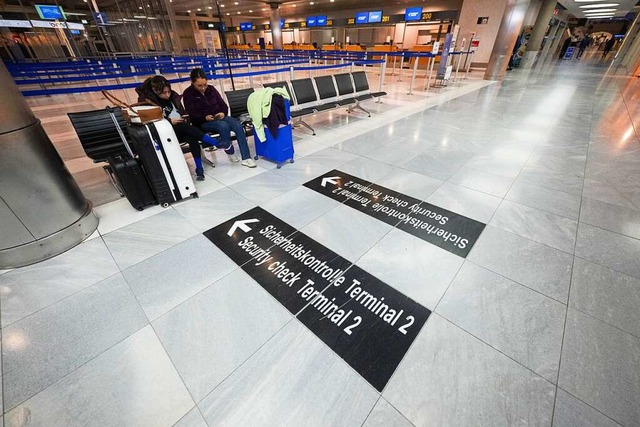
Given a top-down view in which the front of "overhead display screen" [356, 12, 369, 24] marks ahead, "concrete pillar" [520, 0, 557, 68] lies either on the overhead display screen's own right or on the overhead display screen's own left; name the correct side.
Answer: on the overhead display screen's own left

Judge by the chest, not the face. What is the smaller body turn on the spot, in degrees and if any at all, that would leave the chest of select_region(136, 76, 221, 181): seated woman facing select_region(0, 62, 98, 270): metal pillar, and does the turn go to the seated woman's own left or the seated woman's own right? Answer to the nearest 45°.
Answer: approximately 90° to the seated woman's own right

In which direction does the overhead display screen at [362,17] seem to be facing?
toward the camera

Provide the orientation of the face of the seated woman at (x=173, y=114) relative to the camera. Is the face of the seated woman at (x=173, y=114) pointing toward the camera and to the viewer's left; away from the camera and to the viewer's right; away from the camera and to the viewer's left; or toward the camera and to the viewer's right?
toward the camera and to the viewer's right

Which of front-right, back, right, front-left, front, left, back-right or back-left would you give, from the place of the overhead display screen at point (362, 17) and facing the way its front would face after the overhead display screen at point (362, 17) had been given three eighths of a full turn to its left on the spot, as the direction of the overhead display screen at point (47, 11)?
back

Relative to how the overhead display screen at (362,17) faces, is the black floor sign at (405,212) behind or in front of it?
in front

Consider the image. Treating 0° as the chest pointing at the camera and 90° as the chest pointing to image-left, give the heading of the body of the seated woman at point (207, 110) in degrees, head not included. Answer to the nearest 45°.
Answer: approximately 315°

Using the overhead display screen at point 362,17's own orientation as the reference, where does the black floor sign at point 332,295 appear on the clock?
The black floor sign is roughly at 12 o'clock from the overhead display screen.

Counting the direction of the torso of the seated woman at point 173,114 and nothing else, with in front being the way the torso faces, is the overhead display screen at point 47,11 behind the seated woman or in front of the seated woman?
behind

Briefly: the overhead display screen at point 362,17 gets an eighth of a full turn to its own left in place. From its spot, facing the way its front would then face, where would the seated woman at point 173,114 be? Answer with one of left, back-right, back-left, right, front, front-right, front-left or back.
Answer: front-right

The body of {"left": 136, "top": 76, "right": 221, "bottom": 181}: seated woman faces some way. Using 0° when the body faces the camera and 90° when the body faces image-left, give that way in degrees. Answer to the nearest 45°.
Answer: approximately 315°

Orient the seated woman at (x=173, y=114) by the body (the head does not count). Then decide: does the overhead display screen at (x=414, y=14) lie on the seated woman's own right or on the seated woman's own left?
on the seated woman's own left

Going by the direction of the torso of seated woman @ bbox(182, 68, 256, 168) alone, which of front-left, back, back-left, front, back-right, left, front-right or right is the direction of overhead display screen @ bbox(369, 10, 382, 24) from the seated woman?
left

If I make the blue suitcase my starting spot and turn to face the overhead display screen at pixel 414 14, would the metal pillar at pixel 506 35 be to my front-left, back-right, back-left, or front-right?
front-right

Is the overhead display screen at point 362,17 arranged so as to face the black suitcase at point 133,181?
yes
